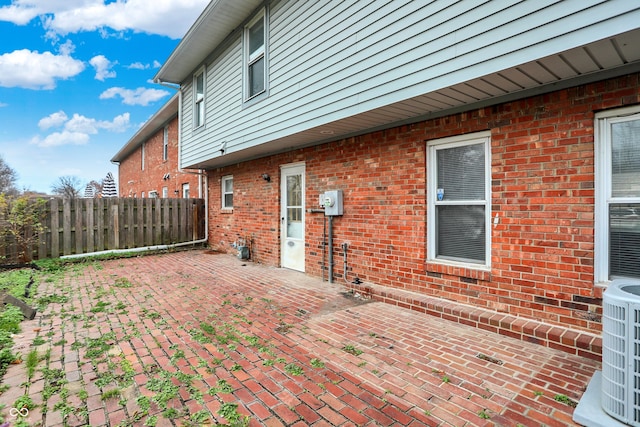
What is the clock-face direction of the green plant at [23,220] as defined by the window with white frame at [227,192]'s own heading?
The green plant is roughly at 1 o'clock from the window with white frame.

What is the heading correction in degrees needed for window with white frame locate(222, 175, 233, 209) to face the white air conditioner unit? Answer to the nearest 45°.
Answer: approximately 45° to its left

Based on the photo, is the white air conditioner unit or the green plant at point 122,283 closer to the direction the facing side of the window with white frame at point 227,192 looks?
the green plant

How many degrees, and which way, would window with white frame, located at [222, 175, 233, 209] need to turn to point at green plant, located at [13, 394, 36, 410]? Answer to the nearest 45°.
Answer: approximately 45° to its left

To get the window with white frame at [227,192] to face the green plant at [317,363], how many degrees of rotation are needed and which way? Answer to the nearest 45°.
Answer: approximately 45° to its left

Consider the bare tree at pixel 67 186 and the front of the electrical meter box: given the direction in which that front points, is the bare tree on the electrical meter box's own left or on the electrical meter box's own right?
on the electrical meter box's own right

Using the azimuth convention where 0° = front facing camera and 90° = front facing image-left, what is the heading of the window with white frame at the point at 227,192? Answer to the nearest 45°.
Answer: approximately 45°

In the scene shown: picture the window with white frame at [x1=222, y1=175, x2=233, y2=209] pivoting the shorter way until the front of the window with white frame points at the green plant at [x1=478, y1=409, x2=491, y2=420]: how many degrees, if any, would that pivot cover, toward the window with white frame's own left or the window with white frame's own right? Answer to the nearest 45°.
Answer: approximately 45° to the window with white frame's own left

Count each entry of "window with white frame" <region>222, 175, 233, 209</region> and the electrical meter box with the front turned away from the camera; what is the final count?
0

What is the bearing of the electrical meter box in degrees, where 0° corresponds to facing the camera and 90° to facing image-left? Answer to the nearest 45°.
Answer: approximately 45°

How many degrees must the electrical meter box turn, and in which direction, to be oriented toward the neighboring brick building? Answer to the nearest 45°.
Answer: approximately 90° to its right

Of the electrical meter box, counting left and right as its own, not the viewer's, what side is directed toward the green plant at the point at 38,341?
front

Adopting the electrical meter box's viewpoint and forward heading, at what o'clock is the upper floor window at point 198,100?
The upper floor window is roughly at 3 o'clock from the electrical meter box.

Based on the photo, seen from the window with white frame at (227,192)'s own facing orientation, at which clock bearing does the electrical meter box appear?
The electrical meter box is roughly at 10 o'clock from the window with white frame.
